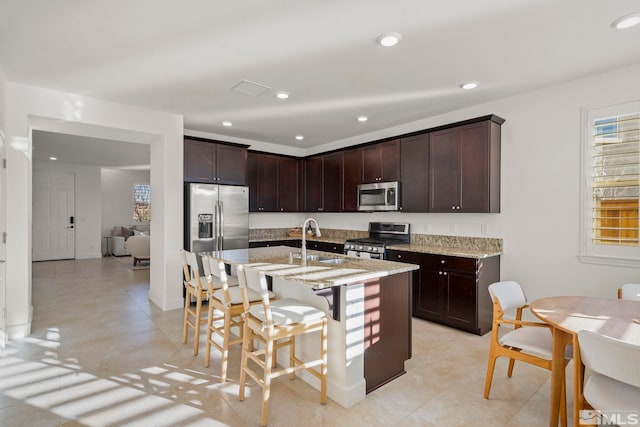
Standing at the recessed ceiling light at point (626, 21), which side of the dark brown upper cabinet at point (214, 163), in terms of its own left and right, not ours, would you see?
front

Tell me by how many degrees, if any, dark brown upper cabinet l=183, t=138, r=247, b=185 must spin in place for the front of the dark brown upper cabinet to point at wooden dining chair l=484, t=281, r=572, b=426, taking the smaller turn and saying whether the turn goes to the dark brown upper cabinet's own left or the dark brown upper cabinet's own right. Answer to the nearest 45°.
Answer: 0° — it already faces it

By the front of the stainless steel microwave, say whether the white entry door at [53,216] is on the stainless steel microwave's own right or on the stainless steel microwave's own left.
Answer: on the stainless steel microwave's own right

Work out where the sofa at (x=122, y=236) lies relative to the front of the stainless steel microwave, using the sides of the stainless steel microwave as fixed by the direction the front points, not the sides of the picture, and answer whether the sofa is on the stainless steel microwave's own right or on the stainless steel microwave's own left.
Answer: on the stainless steel microwave's own right

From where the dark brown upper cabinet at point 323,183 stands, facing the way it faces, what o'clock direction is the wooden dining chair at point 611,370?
The wooden dining chair is roughly at 10 o'clock from the dark brown upper cabinet.

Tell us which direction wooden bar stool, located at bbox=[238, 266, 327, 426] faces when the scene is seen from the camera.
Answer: facing away from the viewer and to the right of the viewer

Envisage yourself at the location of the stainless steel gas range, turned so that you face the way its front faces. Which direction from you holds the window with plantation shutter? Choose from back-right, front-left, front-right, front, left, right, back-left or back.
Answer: left

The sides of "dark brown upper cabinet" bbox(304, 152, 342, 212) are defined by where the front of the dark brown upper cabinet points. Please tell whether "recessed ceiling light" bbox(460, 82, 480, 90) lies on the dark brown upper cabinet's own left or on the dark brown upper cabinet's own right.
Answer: on the dark brown upper cabinet's own left

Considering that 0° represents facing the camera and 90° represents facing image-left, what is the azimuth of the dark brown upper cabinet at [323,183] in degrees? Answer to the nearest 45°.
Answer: approximately 45°

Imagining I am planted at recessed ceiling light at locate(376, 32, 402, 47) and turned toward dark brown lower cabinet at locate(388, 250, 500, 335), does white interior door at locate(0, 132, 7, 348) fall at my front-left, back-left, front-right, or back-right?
back-left

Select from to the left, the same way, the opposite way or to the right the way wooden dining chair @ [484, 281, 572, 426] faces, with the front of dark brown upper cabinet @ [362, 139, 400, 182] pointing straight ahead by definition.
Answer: to the left

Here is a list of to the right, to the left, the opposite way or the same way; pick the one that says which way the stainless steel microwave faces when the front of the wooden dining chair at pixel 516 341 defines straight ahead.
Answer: to the right

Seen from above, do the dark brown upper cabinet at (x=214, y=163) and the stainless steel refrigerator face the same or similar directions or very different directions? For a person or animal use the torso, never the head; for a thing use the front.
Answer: same or similar directions

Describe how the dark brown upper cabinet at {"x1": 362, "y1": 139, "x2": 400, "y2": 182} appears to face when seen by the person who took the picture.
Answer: facing the viewer and to the left of the viewer

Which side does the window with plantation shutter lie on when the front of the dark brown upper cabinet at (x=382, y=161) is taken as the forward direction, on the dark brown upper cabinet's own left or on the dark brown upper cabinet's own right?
on the dark brown upper cabinet's own left

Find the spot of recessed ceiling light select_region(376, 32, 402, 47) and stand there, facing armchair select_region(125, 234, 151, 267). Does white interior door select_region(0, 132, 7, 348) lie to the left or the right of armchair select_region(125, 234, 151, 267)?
left

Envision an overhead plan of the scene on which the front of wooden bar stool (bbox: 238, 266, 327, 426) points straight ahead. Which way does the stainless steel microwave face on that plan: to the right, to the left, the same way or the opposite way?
the opposite way
